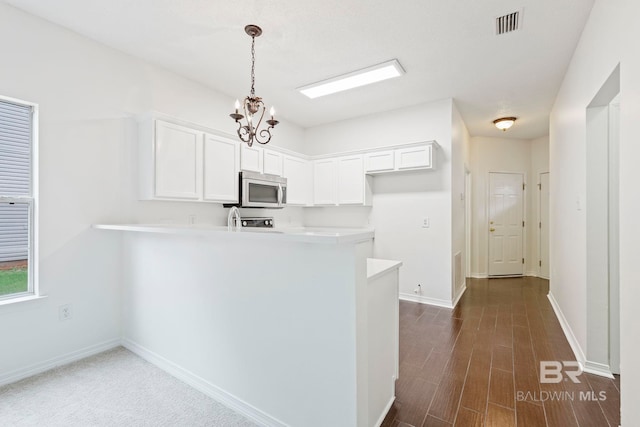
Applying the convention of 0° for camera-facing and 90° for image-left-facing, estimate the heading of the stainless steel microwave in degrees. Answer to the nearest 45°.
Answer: approximately 315°

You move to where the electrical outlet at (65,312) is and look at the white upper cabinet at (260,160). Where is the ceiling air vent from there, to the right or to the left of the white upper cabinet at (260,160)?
right

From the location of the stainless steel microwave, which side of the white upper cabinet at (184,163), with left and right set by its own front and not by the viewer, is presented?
left

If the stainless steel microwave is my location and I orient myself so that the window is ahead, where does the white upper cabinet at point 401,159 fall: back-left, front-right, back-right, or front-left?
back-left

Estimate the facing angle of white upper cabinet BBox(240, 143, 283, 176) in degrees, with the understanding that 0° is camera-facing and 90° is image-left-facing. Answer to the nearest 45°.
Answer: approximately 315°

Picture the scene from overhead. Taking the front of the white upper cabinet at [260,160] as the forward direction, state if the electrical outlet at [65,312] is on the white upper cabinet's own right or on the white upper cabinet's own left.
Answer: on the white upper cabinet's own right

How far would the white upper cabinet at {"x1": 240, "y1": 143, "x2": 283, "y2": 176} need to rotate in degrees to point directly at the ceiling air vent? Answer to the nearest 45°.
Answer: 0° — it already faces it
